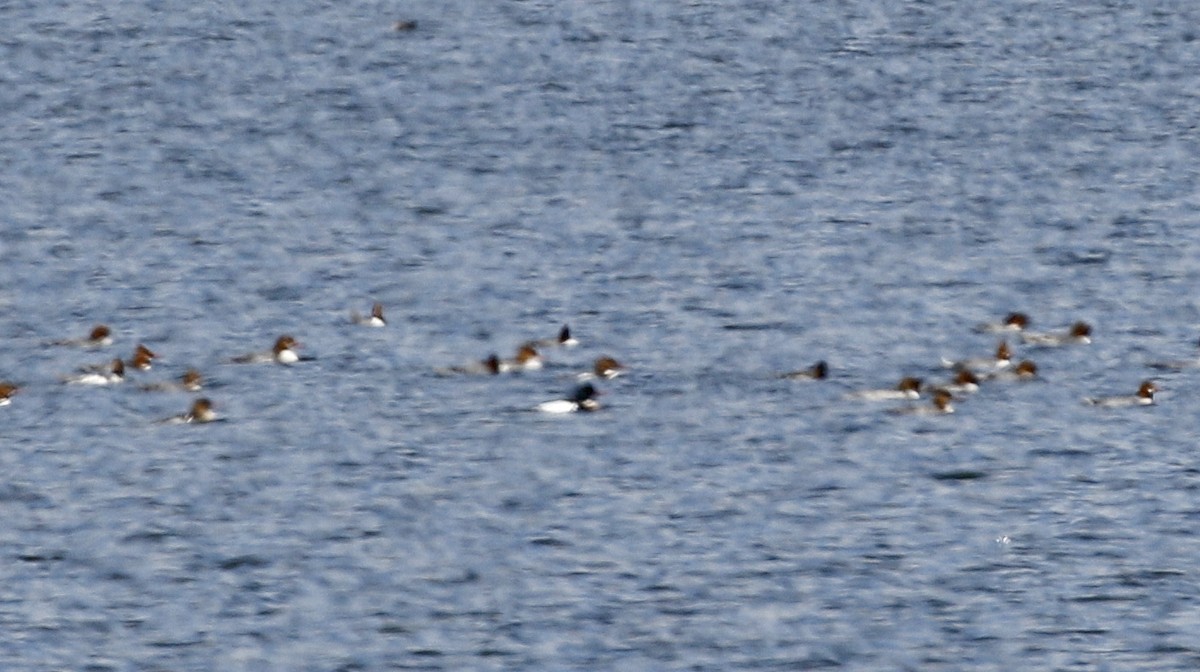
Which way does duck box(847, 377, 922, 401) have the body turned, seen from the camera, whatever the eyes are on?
to the viewer's right

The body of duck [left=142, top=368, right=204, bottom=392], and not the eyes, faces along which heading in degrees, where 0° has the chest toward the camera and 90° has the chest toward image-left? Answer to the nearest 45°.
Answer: approximately 270°

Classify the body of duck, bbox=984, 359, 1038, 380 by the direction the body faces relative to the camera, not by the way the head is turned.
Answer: to the viewer's right

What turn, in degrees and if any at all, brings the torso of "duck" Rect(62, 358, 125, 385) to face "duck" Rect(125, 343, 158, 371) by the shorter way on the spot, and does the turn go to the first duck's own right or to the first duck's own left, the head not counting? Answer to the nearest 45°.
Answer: approximately 45° to the first duck's own left

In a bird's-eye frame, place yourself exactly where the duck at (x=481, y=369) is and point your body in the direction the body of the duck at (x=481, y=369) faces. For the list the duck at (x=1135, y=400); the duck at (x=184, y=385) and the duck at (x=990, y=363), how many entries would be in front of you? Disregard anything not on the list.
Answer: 2

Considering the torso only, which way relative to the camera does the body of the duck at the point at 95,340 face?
to the viewer's right

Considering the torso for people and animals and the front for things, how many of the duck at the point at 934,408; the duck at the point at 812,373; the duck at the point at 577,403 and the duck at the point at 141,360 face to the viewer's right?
4

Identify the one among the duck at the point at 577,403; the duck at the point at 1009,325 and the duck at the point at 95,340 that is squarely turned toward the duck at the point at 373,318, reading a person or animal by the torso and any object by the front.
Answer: the duck at the point at 95,340

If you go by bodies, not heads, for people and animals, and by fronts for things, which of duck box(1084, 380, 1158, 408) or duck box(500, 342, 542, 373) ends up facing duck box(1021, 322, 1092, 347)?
duck box(500, 342, 542, 373)

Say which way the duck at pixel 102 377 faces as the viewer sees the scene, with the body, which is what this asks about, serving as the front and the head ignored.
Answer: to the viewer's right

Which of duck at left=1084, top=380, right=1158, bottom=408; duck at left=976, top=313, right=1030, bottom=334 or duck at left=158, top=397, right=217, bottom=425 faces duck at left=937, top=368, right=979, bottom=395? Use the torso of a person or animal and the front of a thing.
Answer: duck at left=158, top=397, right=217, bottom=425

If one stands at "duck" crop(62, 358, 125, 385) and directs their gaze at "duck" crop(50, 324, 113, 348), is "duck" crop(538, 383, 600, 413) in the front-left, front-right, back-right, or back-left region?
back-right

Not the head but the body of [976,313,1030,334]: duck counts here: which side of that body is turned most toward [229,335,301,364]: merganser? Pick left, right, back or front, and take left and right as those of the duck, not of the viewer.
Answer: back

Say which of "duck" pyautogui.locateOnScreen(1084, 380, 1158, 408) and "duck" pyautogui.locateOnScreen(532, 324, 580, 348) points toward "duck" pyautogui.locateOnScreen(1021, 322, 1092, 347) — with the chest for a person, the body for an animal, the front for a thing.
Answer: "duck" pyautogui.locateOnScreen(532, 324, 580, 348)

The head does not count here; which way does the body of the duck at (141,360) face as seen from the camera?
to the viewer's right
